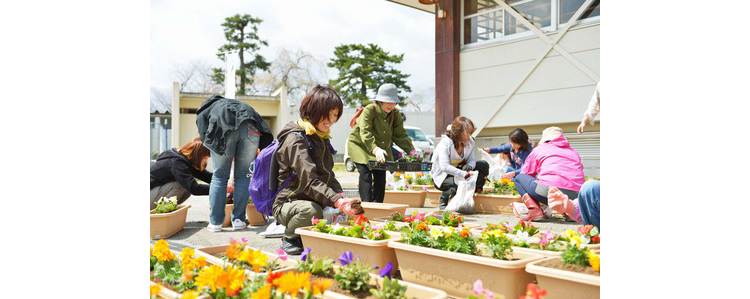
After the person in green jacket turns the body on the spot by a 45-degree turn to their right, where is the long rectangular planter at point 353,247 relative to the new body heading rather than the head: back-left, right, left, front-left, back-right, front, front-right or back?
front

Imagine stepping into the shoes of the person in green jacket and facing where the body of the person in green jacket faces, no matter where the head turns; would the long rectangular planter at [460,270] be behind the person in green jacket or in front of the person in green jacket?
in front

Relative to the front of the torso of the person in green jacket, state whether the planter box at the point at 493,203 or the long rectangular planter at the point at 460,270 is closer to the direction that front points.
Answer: the long rectangular planter

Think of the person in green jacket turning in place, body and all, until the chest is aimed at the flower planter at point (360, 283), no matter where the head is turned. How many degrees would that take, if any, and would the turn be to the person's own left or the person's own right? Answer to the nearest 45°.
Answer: approximately 45° to the person's own right

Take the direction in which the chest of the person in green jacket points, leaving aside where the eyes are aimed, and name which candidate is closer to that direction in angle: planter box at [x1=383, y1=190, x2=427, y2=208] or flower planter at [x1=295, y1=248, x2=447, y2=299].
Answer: the flower planter

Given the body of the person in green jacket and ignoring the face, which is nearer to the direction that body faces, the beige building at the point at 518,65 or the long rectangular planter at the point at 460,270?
the long rectangular planter

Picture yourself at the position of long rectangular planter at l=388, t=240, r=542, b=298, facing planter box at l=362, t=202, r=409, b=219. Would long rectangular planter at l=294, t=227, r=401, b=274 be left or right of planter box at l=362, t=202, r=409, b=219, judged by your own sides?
left

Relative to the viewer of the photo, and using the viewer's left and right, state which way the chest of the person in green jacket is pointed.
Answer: facing the viewer and to the right of the viewer

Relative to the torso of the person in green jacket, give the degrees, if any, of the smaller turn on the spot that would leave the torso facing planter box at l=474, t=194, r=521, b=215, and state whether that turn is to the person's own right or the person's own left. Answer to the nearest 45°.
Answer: approximately 90° to the person's own left

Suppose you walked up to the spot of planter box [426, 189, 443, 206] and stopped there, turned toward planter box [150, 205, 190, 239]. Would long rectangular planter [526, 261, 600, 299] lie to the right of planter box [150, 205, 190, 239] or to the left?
left

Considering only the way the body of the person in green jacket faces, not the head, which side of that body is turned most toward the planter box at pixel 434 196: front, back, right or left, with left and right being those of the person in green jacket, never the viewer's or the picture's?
left

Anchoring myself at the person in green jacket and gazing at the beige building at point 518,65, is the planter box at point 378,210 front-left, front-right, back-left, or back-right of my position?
back-right

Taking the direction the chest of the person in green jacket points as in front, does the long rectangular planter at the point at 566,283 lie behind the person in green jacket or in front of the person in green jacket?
in front

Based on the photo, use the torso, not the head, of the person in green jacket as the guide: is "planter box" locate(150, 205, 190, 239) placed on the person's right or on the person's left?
on the person's right
